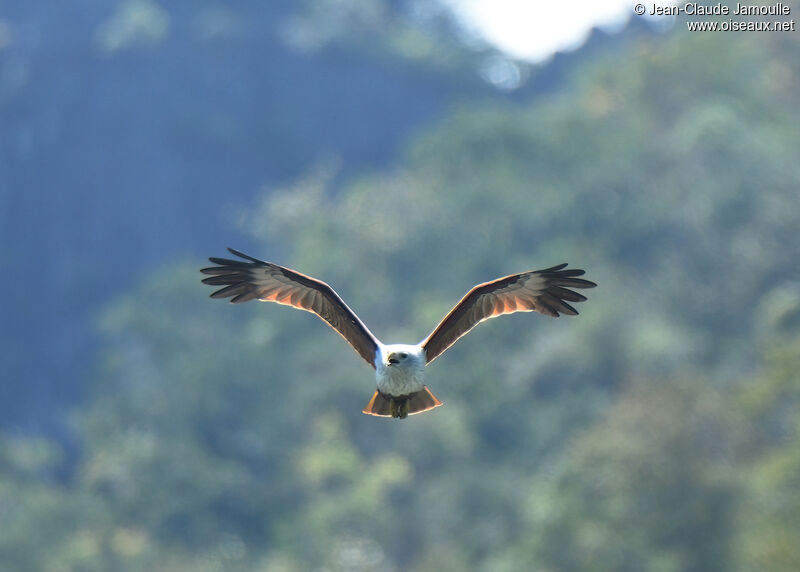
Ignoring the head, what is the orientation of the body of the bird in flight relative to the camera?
toward the camera
